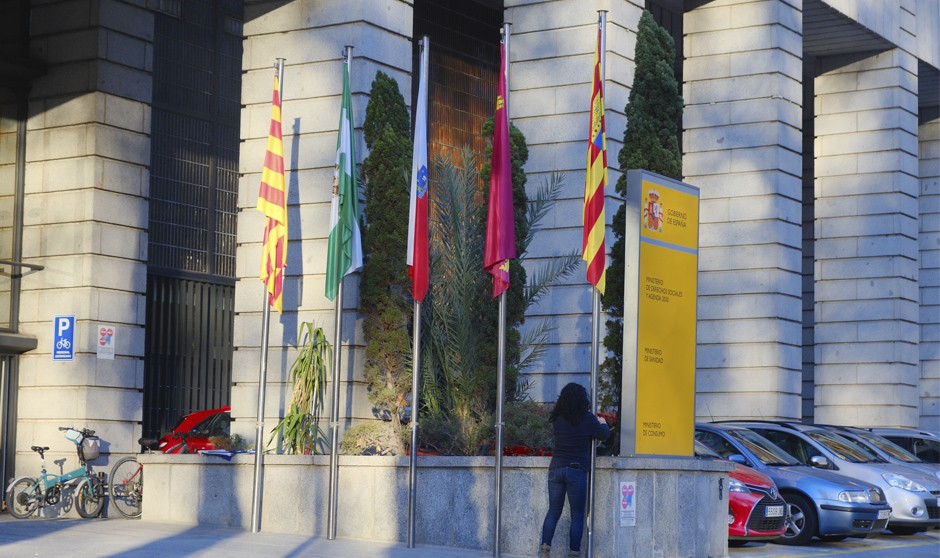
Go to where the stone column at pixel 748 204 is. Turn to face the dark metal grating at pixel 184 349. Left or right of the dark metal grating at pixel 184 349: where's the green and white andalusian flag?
left

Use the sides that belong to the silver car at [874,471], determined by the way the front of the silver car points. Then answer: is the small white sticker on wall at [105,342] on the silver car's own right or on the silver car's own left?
on the silver car's own right

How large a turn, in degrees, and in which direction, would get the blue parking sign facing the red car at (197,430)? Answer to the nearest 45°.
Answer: approximately 135° to its left

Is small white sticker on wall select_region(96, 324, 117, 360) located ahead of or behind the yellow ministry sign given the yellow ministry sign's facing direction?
behind

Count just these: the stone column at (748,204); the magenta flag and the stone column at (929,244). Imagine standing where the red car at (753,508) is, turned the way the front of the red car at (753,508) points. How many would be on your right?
1

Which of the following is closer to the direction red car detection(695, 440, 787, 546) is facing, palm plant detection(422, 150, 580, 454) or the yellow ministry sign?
the yellow ministry sign

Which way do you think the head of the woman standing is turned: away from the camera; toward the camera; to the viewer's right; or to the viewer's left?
away from the camera

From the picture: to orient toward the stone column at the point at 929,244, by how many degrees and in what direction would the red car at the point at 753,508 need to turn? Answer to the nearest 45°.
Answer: approximately 135° to its left
